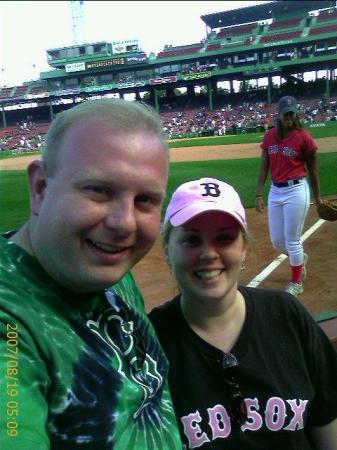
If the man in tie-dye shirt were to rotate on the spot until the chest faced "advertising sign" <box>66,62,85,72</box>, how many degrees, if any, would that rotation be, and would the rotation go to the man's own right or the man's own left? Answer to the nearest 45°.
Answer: approximately 135° to the man's own left

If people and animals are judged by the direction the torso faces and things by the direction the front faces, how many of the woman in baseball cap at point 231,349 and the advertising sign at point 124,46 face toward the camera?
2

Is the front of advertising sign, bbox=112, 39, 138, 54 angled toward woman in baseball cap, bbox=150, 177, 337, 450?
yes

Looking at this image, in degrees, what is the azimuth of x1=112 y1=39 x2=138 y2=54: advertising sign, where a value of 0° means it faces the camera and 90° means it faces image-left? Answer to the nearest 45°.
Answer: approximately 0°

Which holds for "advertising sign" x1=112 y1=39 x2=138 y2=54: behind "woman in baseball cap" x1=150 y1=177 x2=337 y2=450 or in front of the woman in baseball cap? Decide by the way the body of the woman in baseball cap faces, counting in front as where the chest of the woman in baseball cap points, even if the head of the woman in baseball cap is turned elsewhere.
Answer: behind

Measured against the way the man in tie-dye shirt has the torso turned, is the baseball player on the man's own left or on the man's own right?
on the man's own left
